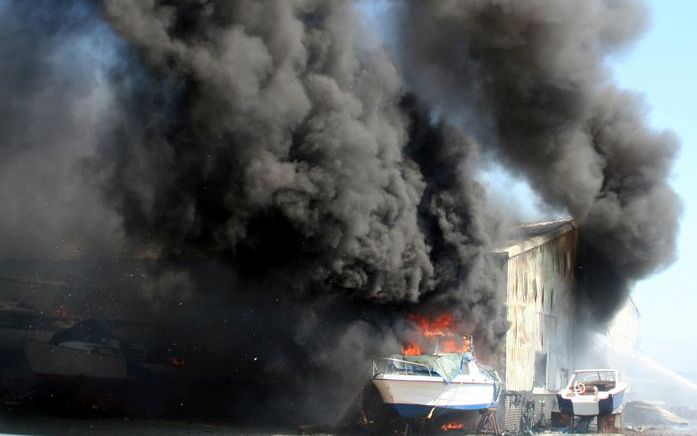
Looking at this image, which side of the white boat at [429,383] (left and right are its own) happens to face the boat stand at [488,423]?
back

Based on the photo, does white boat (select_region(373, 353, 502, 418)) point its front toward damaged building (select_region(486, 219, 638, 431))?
no

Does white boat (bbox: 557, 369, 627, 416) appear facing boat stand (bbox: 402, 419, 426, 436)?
no

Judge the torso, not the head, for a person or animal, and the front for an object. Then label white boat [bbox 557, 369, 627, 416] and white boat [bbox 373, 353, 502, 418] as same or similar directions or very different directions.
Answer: very different directions

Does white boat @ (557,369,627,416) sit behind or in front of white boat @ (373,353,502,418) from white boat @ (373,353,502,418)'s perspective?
behind

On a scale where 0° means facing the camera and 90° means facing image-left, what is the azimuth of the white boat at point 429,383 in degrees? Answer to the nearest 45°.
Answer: approximately 45°

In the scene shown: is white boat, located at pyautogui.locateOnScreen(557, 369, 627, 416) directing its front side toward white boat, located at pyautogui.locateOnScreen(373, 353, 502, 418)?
no
